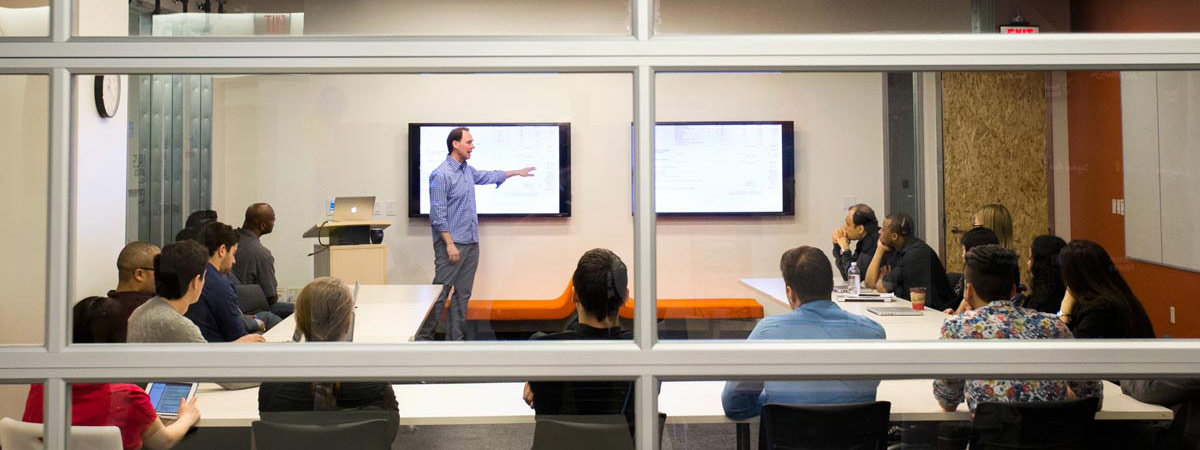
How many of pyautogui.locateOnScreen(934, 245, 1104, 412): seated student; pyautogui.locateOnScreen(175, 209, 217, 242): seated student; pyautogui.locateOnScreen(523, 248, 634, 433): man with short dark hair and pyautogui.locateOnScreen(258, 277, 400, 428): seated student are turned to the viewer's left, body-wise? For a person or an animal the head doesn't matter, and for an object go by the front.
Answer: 0

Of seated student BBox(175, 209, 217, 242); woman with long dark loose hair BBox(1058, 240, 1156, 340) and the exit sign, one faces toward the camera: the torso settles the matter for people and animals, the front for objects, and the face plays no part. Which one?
the exit sign

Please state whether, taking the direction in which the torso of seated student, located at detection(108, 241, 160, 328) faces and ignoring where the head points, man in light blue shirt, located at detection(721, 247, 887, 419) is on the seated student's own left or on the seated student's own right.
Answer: on the seated student's own right

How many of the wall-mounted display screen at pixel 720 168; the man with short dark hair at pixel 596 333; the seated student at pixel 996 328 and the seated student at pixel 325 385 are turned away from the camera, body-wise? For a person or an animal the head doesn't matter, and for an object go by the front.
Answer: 3

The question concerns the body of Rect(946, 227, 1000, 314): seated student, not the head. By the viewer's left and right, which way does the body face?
facing to the left of the viewer

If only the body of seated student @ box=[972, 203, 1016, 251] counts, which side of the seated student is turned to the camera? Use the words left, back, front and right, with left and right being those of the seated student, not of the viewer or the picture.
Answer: left

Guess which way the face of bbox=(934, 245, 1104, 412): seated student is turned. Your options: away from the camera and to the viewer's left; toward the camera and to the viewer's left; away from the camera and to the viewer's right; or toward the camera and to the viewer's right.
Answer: away from the camera and to the viewer's left

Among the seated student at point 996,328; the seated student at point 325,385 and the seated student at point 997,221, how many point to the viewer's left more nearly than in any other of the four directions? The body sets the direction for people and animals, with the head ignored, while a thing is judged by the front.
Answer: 1

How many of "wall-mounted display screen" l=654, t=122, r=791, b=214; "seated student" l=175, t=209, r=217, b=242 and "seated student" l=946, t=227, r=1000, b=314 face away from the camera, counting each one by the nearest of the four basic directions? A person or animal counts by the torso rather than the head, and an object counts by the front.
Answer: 0

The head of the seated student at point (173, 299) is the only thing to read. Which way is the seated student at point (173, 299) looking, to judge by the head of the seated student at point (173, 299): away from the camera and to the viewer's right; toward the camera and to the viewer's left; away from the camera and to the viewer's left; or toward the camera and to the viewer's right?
away from the camera and to the viewer's right

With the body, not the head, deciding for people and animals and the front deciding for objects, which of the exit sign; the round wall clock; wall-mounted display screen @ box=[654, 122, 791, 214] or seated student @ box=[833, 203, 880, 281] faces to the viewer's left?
the seated student

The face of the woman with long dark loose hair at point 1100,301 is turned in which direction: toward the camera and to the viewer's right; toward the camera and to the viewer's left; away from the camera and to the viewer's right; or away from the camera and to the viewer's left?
away from the camera and to the viewer's left

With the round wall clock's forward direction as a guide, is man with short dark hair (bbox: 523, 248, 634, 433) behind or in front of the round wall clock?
in front

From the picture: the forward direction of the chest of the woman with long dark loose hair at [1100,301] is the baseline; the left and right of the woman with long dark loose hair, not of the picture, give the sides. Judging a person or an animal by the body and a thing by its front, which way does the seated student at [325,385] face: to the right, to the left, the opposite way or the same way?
the same way

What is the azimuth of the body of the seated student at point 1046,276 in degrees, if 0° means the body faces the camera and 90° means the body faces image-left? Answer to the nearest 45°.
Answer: approximately 135°

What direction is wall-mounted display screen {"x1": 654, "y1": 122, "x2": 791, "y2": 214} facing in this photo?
toward the camera

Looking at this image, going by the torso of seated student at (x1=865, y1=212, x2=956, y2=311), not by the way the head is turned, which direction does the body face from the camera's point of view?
to the viewer's left

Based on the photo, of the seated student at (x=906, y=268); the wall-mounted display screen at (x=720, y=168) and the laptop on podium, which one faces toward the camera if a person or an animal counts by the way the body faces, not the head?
the wall-mounted display screen

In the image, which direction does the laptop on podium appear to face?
away from the camera
